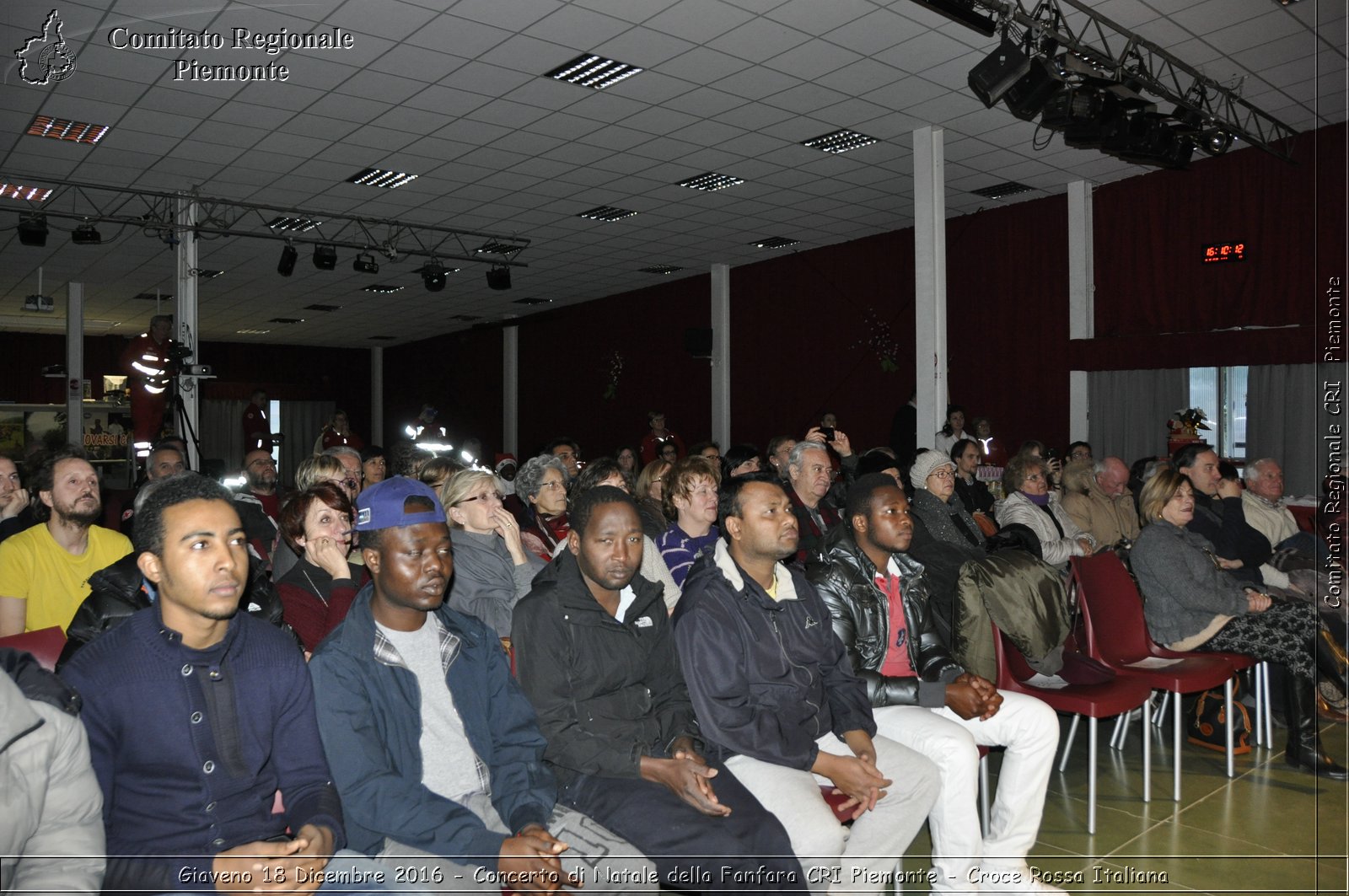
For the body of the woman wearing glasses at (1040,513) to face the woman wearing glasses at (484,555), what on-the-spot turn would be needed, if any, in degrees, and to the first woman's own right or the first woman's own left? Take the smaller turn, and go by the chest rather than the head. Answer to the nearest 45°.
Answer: approximately 90° to the first woman's own right

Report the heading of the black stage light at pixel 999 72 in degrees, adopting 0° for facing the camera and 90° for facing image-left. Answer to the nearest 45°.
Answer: approximately 45°

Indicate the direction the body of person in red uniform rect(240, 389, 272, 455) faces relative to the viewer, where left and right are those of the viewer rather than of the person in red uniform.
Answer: facing the viewer and to the right of the viewer

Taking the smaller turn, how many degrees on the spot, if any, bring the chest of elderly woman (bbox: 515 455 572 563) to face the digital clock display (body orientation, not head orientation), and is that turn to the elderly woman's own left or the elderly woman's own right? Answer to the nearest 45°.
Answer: approximately 90° to the elderly woman's own left

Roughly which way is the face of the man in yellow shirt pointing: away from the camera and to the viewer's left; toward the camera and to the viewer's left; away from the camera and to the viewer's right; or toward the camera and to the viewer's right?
toward the camera and to the viewer's right
